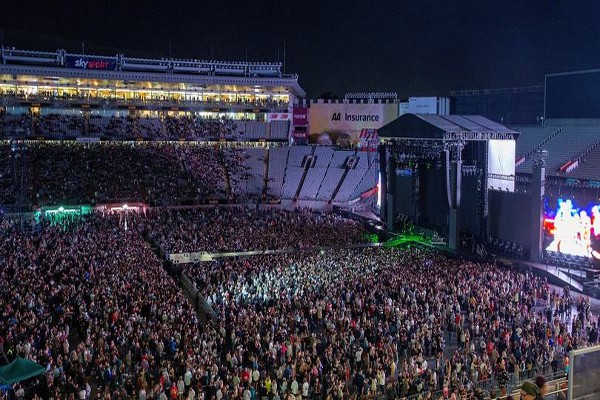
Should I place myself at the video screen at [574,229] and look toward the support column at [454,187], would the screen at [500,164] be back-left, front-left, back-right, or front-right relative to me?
front-right

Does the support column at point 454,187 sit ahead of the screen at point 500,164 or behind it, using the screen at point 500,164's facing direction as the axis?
ahead

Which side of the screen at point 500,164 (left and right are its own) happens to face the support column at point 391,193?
right

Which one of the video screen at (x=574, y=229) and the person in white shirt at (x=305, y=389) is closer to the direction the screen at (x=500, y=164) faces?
the person in white shirt

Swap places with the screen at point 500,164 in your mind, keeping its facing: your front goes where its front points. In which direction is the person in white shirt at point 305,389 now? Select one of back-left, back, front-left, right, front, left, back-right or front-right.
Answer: front-left

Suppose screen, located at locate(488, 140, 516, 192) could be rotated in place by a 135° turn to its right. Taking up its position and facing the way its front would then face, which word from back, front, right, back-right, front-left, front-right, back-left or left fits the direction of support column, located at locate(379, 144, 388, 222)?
front-left

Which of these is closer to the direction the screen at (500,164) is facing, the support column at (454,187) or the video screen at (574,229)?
the support column

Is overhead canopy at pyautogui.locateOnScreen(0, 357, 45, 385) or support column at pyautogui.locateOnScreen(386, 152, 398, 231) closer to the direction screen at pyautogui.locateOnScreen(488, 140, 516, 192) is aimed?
the overhead canopy

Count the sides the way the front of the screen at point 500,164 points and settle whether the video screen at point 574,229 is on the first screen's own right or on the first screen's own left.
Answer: on the first screen's own left

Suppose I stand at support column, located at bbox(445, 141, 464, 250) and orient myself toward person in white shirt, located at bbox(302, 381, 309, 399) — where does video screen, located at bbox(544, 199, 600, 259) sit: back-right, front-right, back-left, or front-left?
front-left

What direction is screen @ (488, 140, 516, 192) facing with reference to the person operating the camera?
facing the viewer and to the left of the viewer
